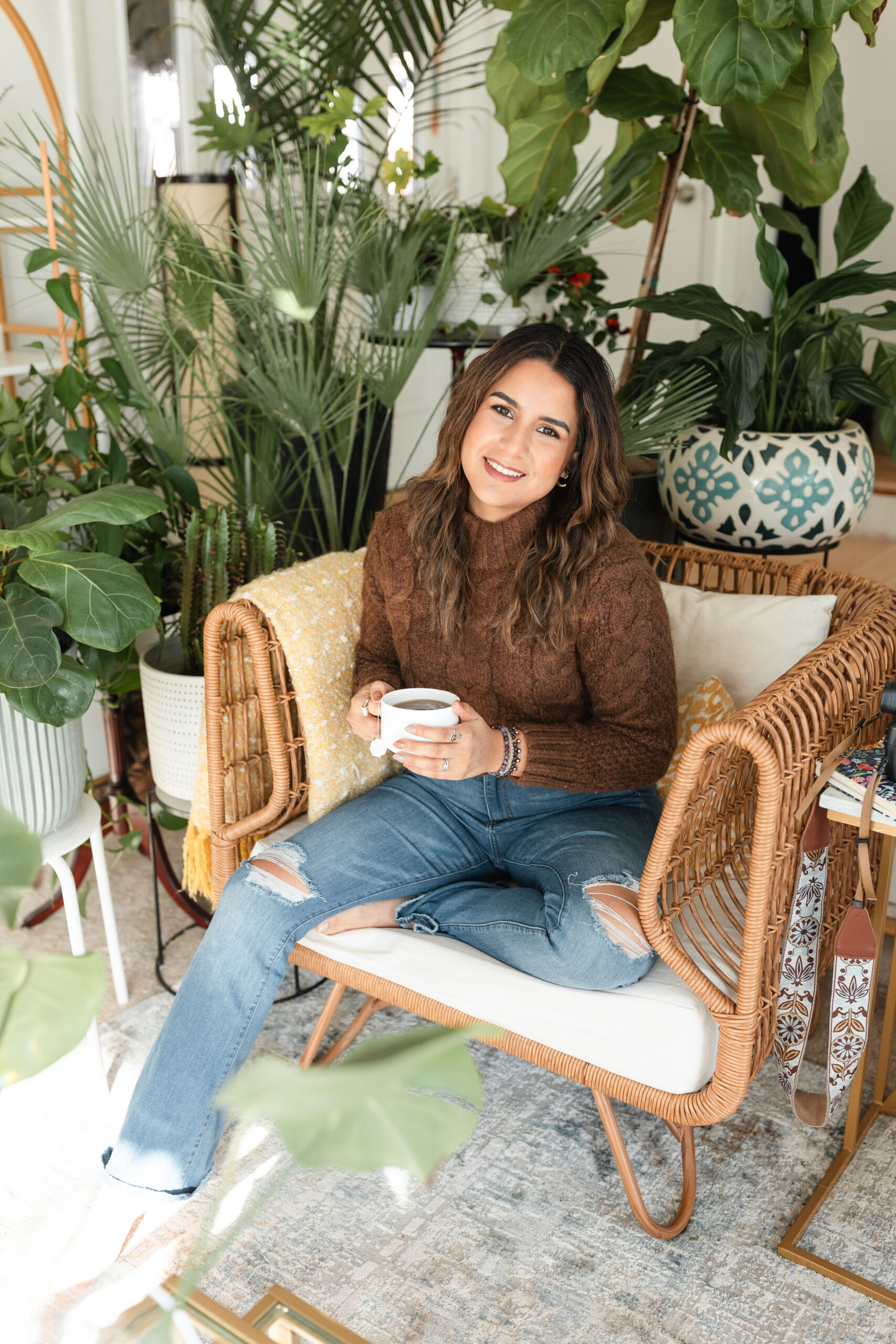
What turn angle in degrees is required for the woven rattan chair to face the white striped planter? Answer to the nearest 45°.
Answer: approximately 45° to its right

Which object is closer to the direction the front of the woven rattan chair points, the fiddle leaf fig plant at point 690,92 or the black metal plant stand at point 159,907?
the black metal plant stand

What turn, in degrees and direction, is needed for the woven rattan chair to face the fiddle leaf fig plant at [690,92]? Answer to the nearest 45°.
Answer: approximately 135° to its right

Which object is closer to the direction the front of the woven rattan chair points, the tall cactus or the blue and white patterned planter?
the tall cactus

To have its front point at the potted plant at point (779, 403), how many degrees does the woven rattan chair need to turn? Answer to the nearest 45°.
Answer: approximately 135° to its right

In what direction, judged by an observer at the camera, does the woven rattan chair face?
facing the viewer and to the left of the viewer

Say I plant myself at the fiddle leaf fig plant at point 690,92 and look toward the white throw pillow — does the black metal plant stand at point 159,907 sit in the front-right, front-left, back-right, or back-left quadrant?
front-right

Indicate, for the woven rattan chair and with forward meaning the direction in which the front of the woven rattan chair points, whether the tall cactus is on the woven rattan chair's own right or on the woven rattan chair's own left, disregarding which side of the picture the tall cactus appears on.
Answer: on the woven rattan chair's own right

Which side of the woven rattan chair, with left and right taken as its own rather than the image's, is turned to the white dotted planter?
right

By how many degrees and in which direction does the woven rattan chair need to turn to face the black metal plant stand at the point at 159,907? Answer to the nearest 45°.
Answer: approximately 90° to its right
